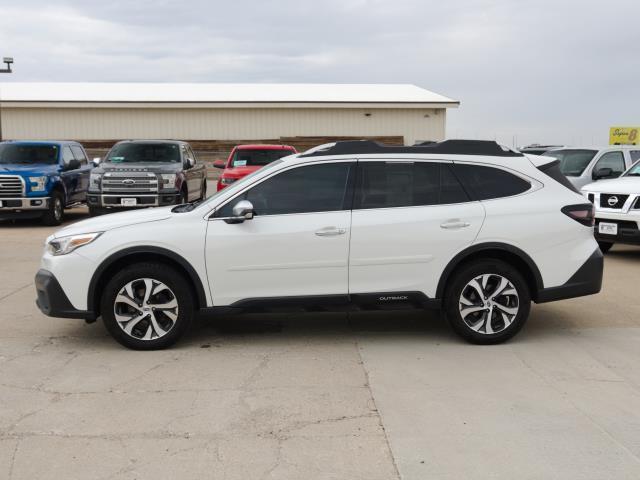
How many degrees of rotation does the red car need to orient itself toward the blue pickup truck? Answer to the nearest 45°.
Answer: approximately 90° to its right

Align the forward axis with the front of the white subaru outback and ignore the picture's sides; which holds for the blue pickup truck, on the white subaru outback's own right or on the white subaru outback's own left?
on the white subaru outback's own right

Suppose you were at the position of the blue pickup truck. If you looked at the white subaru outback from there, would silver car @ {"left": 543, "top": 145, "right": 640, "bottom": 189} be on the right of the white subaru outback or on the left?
left

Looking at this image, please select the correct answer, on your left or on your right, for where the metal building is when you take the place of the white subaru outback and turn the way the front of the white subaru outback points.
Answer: on your right

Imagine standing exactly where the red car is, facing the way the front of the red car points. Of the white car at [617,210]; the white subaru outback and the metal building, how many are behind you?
1

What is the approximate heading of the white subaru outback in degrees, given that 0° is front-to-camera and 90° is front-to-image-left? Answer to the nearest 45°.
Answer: approximately 90°

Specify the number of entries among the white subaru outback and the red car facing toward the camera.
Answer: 1

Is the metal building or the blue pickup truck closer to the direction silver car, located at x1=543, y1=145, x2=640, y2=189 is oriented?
the blue pickup truck

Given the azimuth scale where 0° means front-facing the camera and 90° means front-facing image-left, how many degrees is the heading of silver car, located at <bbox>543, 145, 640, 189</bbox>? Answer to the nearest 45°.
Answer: approximately 45°

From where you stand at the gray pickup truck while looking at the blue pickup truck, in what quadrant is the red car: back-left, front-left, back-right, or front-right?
back-right

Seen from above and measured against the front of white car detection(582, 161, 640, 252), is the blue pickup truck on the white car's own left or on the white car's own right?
on the white car's own right

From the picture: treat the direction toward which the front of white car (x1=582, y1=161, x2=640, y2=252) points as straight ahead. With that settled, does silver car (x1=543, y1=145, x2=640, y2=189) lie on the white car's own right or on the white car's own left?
on the white car's own right

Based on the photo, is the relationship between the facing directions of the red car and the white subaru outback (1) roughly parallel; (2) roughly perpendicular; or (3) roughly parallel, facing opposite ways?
roughly perpendicular

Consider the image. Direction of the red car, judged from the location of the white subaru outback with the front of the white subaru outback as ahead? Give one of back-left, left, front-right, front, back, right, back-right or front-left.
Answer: right
